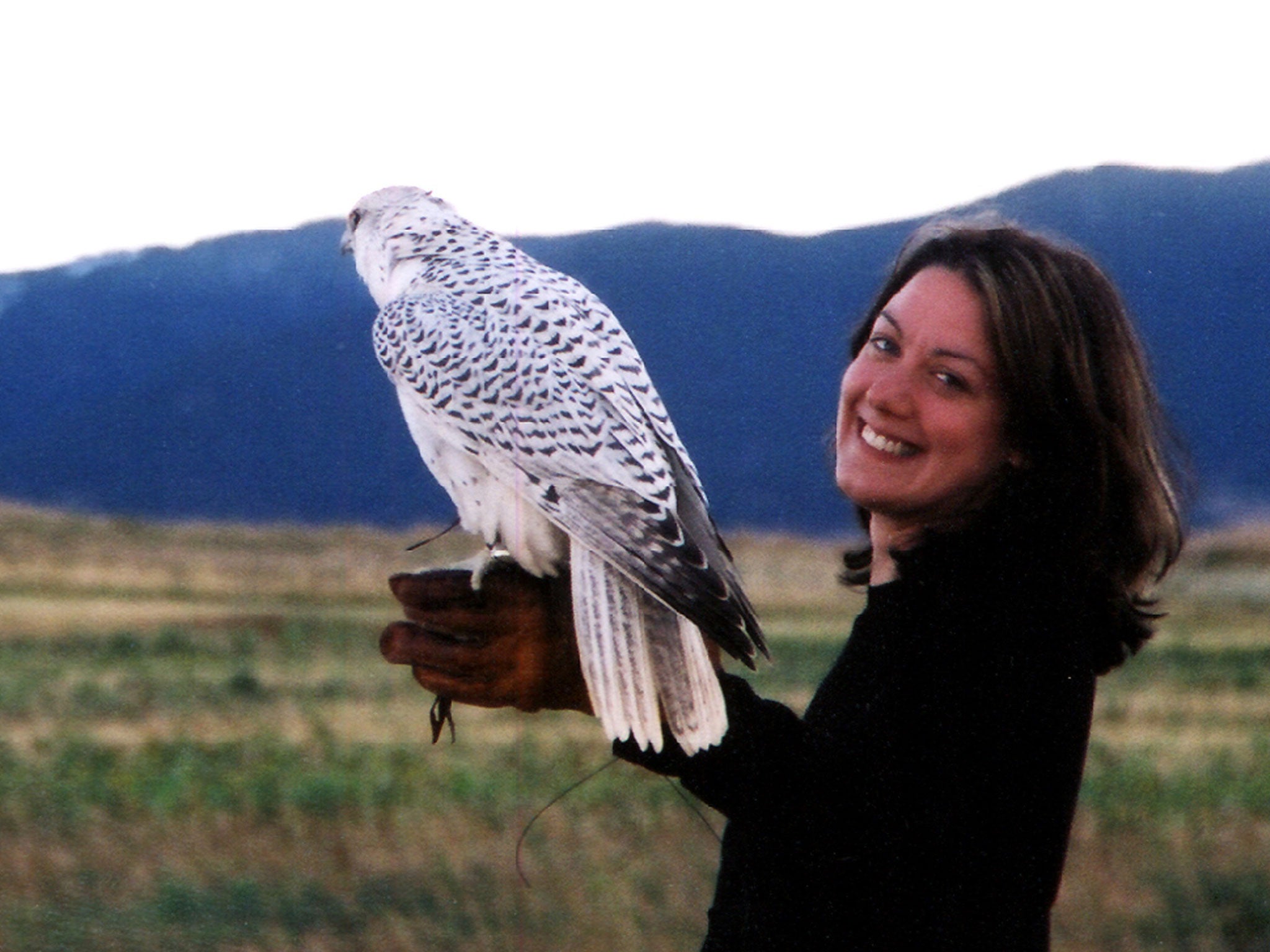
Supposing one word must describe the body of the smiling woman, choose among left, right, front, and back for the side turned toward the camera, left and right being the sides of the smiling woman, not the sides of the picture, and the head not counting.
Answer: left

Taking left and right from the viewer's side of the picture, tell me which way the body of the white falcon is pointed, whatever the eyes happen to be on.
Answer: facing away from the viewer and to the left of the viewer
